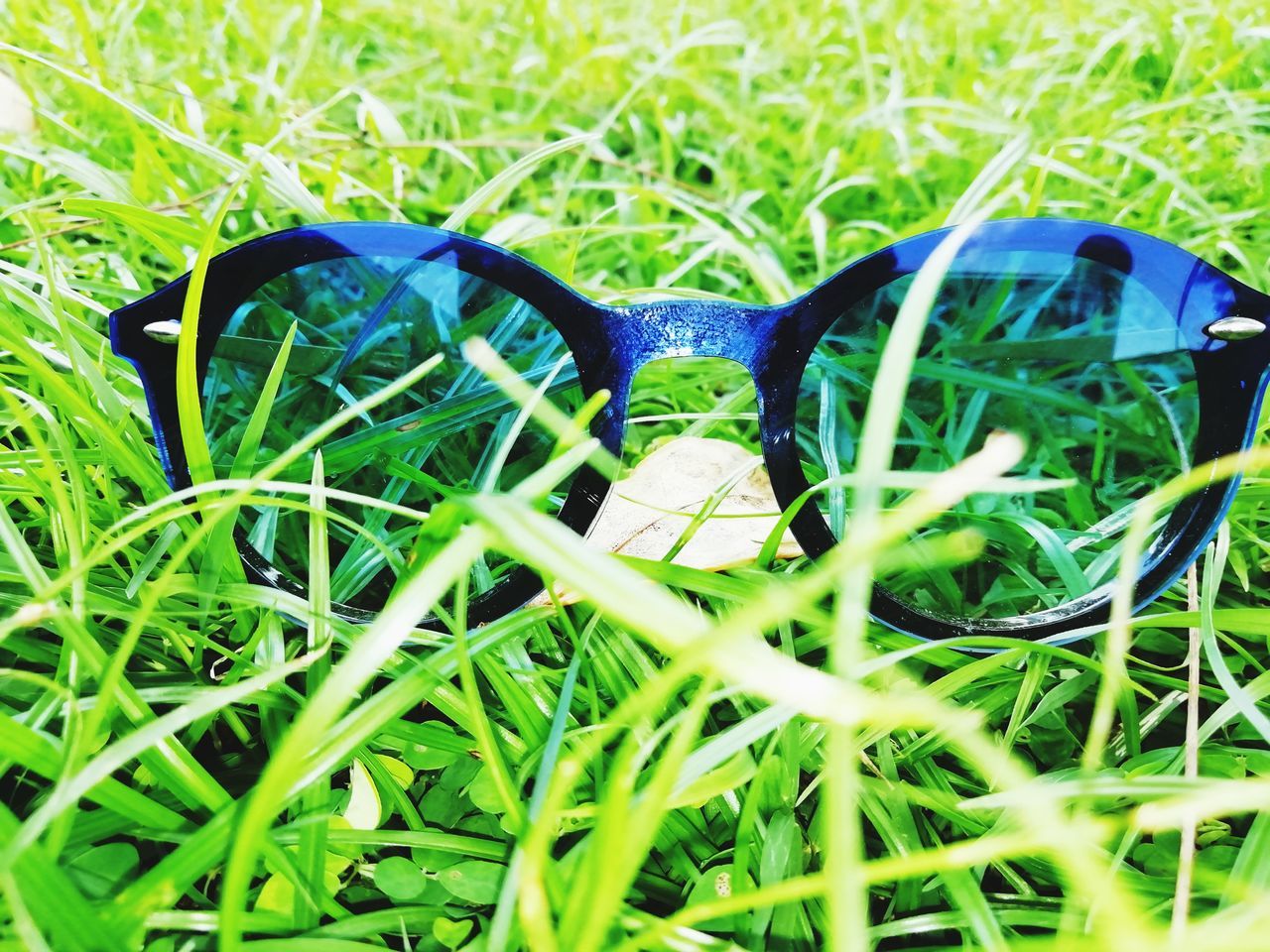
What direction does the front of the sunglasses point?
toward the camera
